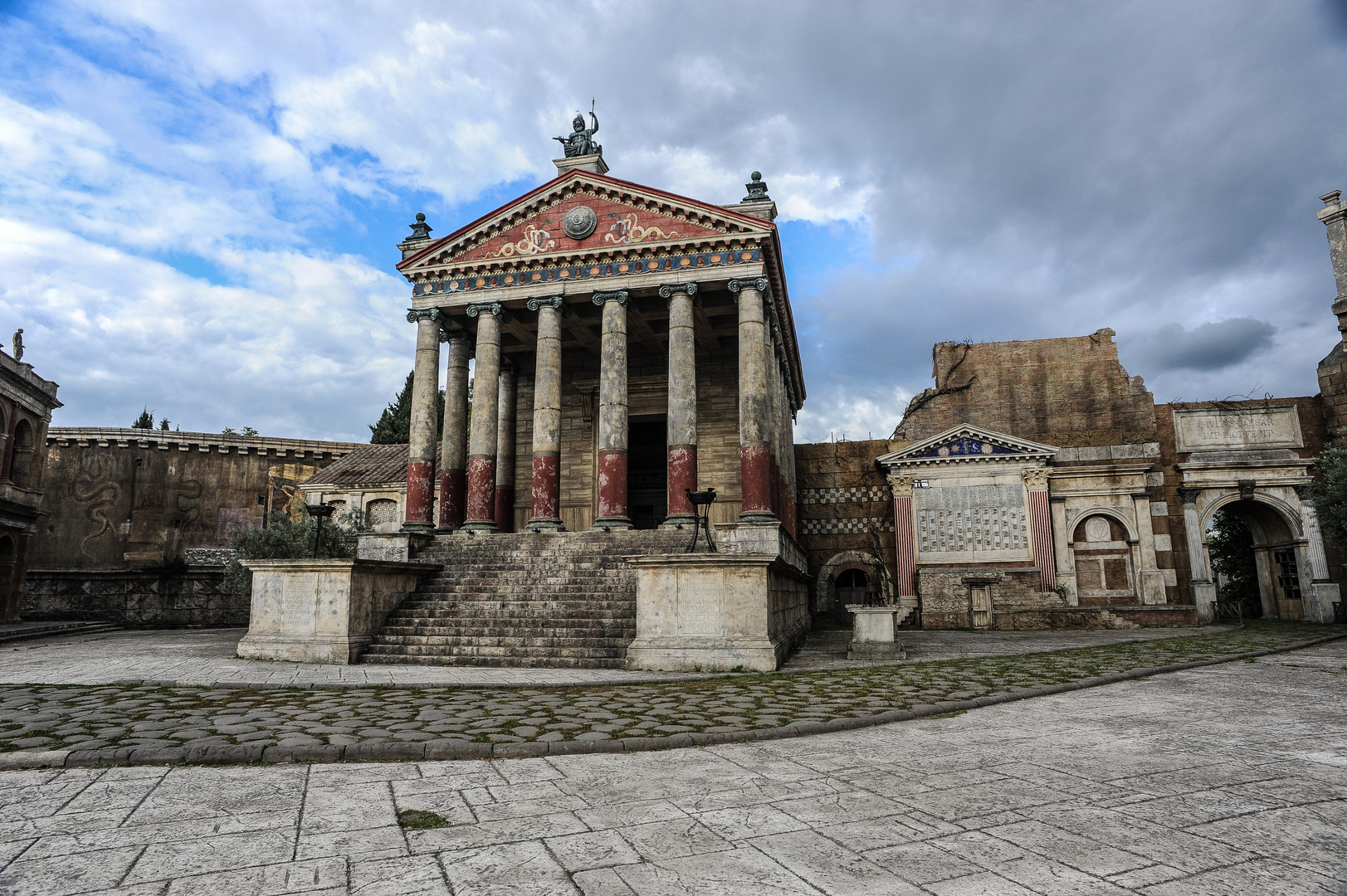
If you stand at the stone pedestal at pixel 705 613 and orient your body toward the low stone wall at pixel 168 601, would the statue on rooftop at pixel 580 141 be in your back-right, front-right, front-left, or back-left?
front-right

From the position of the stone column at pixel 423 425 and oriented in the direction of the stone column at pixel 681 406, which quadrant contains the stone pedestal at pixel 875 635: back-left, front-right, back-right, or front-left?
front-right

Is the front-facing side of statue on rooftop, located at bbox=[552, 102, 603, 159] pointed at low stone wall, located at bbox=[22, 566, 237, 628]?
no

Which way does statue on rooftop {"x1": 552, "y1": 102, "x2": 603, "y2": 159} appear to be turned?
toward the camera
